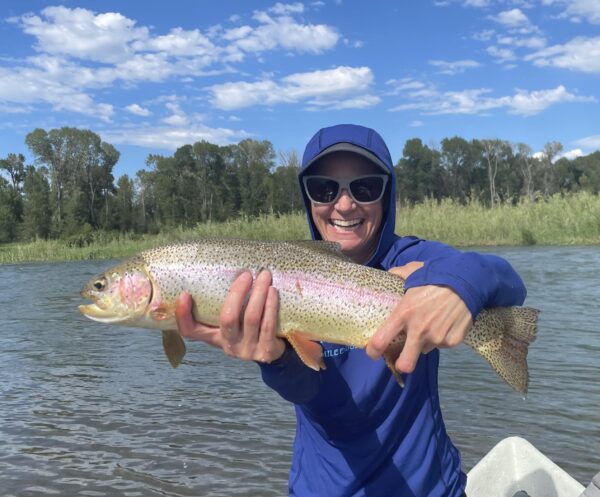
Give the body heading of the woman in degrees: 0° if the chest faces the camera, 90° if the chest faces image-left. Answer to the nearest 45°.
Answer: approximately 0°
